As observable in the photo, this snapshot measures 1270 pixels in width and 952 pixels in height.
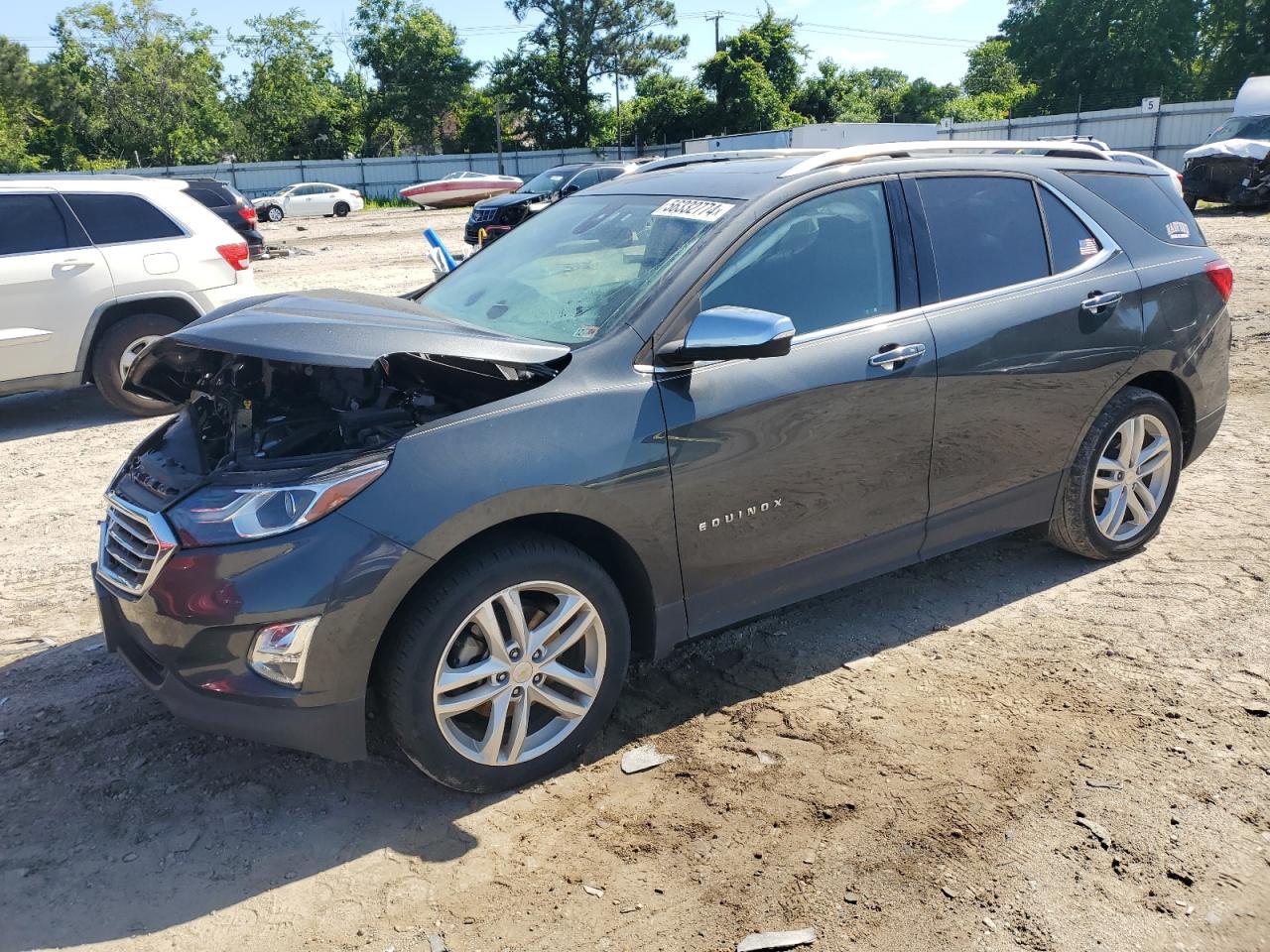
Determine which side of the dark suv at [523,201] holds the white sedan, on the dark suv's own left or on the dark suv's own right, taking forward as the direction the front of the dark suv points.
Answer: on the dark suv's own right

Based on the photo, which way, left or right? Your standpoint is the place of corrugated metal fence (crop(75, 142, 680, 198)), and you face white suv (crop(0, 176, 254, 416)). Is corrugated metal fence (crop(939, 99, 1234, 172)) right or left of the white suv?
left

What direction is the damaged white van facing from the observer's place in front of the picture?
facing the viewer and to the left of the viewer

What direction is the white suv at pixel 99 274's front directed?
to the viewer's left

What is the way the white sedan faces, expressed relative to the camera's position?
facing to the left of the viewer

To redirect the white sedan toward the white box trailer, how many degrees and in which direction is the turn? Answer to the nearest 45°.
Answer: approximately 180°

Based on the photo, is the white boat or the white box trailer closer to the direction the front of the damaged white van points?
the white boat

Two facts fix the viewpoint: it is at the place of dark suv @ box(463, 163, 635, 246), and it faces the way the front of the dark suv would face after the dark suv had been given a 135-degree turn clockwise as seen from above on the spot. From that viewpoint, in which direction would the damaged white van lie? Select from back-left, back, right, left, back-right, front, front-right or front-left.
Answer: right

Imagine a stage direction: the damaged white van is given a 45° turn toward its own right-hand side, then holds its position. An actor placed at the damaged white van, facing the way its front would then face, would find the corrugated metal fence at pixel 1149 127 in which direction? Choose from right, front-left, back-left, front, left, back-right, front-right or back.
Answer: right

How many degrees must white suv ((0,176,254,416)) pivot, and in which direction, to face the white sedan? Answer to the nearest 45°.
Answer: approximately 90° to its right

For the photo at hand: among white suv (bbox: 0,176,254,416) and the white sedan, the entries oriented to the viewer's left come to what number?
2

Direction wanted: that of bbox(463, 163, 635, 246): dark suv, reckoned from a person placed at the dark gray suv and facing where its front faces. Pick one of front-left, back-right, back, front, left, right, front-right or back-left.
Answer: back-right

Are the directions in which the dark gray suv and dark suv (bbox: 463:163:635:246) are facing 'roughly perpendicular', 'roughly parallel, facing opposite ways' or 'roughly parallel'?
roughly parallel
